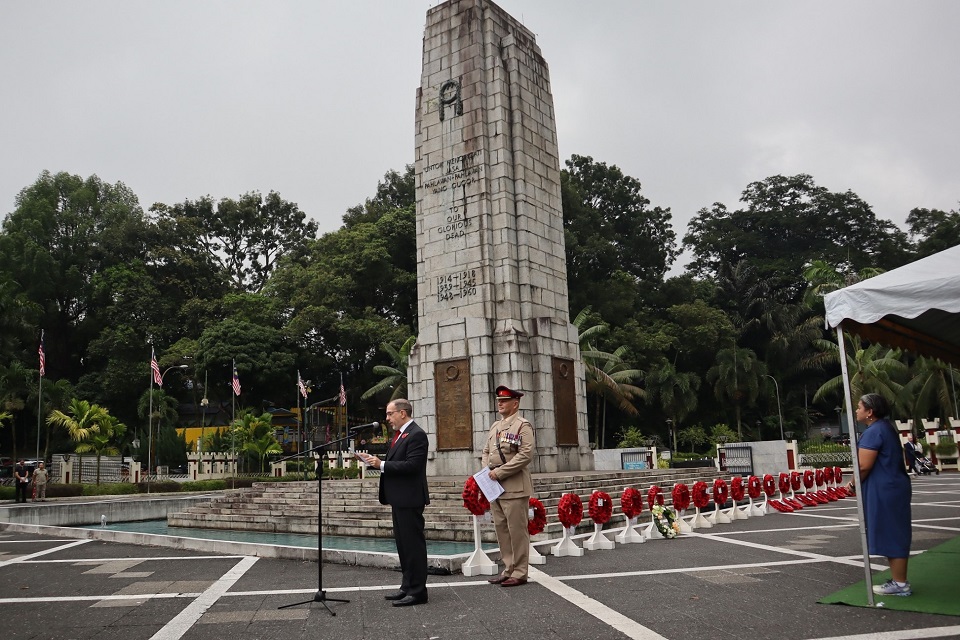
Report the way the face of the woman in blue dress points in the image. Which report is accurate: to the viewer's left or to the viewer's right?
to the viewer's left

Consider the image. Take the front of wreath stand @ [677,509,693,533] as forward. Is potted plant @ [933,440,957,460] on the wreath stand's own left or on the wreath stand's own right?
on the wreath stand's own left

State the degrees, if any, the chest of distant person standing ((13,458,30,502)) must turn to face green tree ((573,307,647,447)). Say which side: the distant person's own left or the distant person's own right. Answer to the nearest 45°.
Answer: approximately 90° to the distant person's own left

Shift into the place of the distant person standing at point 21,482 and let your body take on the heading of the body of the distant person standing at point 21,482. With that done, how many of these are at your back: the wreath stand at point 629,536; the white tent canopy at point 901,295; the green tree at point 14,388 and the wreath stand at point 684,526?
1

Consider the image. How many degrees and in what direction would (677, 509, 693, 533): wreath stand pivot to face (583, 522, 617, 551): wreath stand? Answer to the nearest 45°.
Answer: approximately 90° to its right

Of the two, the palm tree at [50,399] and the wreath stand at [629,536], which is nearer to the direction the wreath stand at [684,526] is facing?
the wreath stand

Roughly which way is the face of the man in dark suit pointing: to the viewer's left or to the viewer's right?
to the viewer's left

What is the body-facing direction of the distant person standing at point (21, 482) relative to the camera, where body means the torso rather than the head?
toward the camera

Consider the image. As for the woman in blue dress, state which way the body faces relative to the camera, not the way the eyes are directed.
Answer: to the viewer's left

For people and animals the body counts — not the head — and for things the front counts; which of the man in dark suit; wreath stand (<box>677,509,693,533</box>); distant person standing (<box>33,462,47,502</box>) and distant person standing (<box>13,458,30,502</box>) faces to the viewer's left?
the man in dark suit

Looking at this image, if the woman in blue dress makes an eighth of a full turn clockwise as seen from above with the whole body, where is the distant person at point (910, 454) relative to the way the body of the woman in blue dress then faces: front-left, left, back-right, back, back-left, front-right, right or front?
front-right

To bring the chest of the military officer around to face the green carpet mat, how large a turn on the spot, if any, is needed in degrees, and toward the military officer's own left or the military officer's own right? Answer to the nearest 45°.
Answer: approximately 135° to the military officer's own left

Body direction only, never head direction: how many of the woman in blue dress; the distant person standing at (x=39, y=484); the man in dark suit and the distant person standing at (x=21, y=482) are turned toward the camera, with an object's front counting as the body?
2

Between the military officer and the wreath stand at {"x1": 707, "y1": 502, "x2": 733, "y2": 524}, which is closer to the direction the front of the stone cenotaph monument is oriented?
the military officer

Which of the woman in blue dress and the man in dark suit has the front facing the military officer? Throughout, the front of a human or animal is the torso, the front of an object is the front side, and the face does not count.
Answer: the woman in blue dress

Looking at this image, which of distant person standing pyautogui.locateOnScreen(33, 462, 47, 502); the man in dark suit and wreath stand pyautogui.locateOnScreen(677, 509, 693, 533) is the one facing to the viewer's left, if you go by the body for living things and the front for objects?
the man in dark suit
